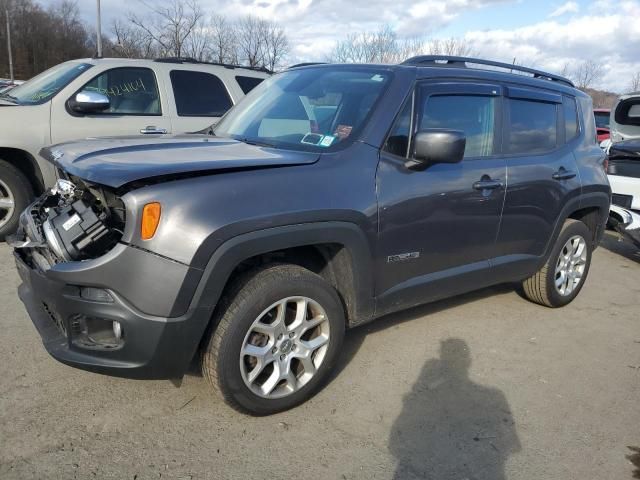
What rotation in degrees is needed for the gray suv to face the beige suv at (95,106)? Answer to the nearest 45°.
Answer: approximately 90° to its right

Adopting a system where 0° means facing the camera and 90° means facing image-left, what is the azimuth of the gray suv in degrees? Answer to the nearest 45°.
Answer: approximately 45°
